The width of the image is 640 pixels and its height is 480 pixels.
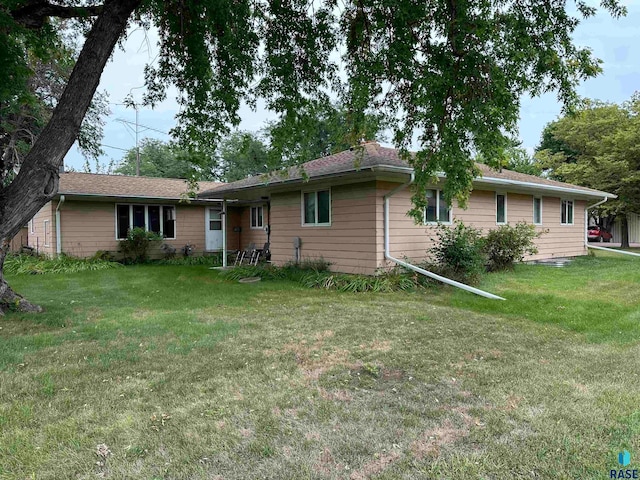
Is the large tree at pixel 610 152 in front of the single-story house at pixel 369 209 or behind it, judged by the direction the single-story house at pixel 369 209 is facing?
behind

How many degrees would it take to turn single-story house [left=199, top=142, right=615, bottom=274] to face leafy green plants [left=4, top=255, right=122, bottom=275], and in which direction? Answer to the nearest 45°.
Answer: approximately 45° to its right

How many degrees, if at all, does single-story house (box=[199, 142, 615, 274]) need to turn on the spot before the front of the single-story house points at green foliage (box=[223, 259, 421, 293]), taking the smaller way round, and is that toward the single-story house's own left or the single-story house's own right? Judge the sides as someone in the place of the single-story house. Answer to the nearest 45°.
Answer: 0° — it already faces it

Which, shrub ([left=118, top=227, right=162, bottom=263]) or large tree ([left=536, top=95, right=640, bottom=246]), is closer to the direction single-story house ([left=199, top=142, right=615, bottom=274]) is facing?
the shrub

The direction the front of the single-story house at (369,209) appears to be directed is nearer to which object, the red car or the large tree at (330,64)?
the large tree

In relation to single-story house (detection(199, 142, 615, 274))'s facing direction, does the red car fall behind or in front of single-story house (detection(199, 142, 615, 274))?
behind

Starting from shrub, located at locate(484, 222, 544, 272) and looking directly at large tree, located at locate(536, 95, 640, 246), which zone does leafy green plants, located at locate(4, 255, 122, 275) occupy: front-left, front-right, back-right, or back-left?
back-left

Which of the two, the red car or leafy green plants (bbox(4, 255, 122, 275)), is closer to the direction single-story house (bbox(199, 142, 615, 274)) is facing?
the leafy green plants

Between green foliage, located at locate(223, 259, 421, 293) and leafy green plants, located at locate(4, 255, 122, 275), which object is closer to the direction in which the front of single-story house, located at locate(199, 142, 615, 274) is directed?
the green foliage

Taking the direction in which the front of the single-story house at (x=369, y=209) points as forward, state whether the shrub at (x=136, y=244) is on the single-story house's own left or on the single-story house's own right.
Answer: on the single-story house's own right

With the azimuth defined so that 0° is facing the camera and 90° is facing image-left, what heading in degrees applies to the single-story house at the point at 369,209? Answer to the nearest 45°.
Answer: approximately 45°
